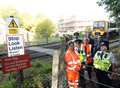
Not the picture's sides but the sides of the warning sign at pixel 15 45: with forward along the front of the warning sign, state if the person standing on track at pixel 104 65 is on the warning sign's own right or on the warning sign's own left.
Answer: on the warning sign's own left

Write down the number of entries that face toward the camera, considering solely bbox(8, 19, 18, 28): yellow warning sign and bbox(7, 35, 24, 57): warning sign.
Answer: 2

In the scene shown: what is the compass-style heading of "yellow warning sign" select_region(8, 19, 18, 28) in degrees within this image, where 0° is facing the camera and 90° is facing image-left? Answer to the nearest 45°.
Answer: approximately 0°

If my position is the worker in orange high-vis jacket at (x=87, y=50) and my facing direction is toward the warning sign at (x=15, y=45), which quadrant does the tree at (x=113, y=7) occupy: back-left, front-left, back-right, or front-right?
back-right
